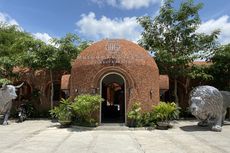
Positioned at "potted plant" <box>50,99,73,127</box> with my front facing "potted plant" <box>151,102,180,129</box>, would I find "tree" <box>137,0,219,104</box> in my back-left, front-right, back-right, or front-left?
front-left

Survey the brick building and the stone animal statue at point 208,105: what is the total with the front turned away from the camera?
0

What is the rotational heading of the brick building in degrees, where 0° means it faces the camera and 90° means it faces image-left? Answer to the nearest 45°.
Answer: approximately 0°

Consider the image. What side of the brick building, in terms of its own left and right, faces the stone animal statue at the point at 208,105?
left

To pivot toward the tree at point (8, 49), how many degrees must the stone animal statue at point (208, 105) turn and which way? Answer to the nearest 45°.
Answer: approximately 45° to its right

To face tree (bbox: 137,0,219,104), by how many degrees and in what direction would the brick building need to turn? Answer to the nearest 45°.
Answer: approximately 135° to its left

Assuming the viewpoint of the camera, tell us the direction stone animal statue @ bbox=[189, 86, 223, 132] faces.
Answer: facing the viewer and to the left of the viewer

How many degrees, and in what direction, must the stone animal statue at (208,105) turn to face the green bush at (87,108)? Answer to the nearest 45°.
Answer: approximately 45° to its right

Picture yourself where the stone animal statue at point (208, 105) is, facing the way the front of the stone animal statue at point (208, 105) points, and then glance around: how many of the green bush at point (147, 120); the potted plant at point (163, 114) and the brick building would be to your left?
0

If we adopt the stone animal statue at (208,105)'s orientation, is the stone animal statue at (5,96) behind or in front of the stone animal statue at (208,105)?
in front
